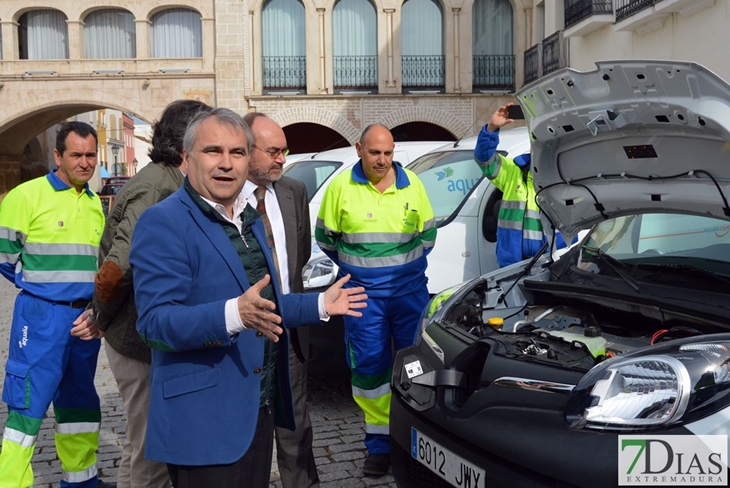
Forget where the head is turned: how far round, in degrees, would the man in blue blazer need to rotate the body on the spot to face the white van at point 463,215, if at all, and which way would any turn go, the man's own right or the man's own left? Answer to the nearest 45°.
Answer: approximately 90° to the man's own left

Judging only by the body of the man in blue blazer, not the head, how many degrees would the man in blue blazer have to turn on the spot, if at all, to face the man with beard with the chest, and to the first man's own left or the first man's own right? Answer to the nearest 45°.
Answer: approximately 135° to the first man's own left

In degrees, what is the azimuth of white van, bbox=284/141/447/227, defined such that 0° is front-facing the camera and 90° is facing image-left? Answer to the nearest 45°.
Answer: approximately 45°

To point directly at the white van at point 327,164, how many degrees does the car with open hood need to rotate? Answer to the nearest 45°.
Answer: approximately 90° to its right

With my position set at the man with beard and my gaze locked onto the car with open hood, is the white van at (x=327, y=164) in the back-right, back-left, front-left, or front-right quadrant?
back-left

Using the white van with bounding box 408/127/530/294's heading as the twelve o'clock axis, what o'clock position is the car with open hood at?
The car with open hood is roughly at 10 o'clock from the white van.

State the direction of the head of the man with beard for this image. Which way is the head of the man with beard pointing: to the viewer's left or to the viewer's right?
to the viewer's right

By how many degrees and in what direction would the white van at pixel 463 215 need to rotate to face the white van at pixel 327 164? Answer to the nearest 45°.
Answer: approximately 90° to its right
